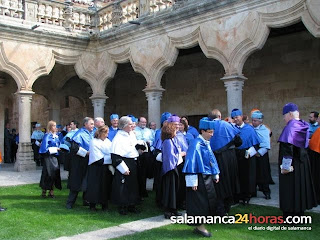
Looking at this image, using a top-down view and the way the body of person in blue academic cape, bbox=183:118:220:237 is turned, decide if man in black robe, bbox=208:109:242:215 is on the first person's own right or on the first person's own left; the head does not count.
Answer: on the first person's own left

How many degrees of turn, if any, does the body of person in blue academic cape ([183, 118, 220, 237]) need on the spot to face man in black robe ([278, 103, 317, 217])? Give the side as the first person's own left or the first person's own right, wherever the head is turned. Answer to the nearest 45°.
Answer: approximately 90° to the first person's own left

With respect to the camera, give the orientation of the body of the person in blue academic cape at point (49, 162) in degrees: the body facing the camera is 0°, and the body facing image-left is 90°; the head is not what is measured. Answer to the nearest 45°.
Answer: approximately 315°

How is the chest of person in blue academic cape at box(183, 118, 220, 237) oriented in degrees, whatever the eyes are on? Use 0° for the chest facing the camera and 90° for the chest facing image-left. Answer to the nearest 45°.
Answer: approximately 315°

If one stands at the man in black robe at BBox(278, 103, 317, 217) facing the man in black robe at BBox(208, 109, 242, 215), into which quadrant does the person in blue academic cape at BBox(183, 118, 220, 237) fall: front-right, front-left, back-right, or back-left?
front-left
